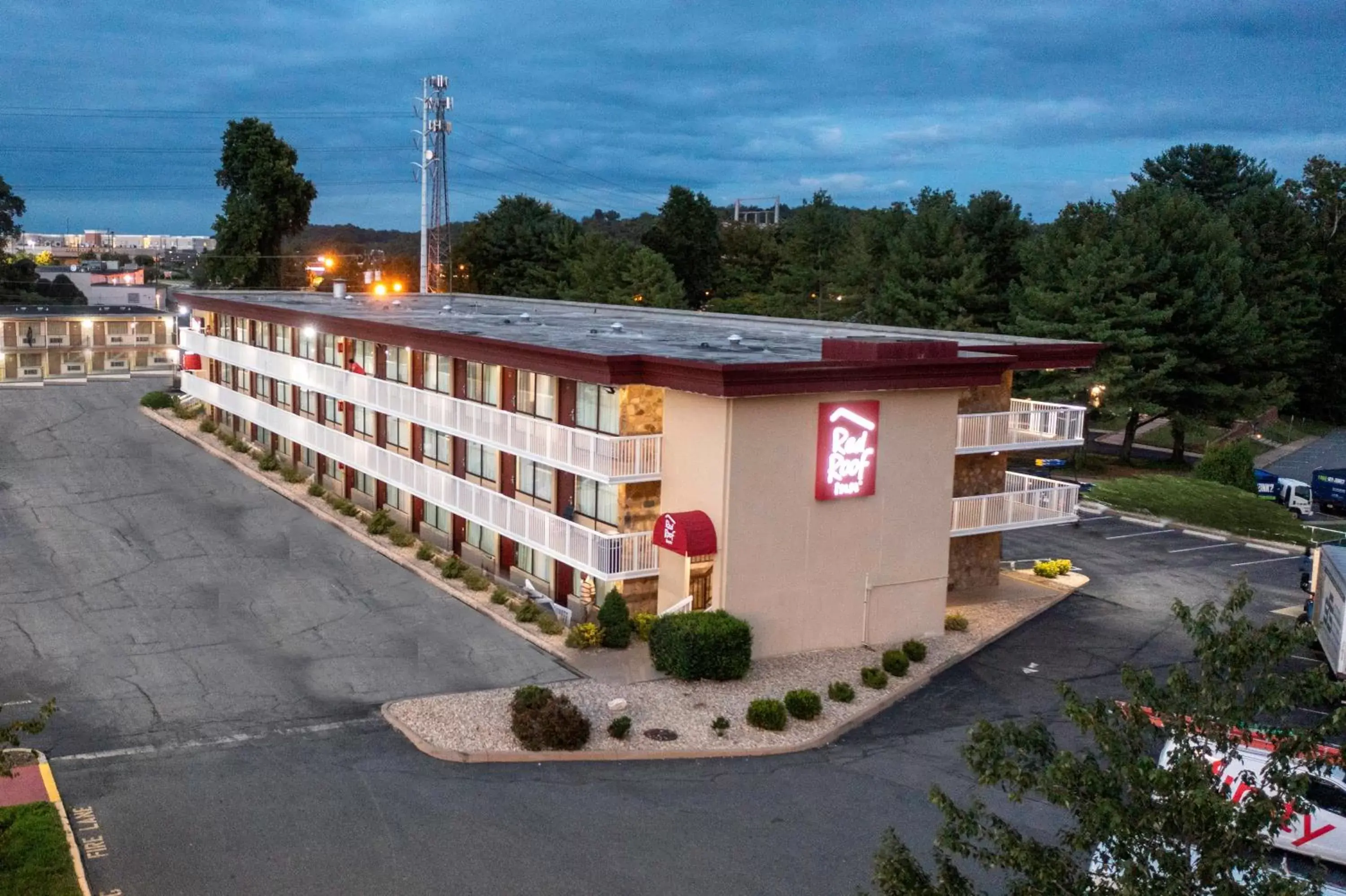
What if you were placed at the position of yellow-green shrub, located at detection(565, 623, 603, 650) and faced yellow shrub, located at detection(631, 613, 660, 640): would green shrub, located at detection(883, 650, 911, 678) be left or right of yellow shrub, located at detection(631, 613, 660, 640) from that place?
right

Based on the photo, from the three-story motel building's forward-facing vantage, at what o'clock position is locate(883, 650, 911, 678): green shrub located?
The green shrub is roughly at 9 o'clock from the three-story motel building.

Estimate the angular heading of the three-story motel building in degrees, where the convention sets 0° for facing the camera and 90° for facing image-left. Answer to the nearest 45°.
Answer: approximately 45°

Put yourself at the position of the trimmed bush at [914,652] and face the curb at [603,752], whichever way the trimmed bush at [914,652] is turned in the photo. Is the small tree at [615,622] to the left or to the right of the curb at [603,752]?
right

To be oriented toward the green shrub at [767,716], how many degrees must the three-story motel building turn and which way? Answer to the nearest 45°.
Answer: approximately 45° to its left

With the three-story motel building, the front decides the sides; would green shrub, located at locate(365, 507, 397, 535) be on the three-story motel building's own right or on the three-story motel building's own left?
on the three-story motel building's own right
